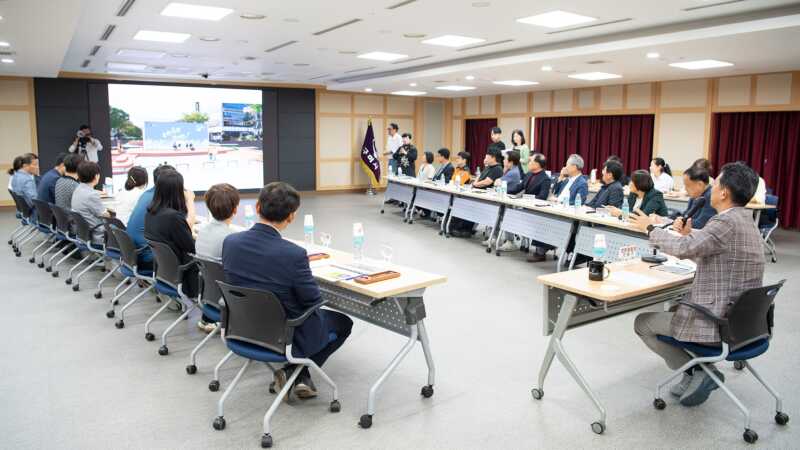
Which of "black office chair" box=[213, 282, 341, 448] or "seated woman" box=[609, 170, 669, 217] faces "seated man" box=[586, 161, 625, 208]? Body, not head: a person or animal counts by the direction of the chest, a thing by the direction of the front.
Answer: the black office chair

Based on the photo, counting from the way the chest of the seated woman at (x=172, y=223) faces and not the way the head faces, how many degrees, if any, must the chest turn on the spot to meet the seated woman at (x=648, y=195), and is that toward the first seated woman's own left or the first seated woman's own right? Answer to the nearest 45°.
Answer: approximately 45° to the first seated woman's own right

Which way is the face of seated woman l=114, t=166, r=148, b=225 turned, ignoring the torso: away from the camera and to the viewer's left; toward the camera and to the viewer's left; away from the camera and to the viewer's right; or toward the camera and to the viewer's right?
away from the camera and to the viewer's right

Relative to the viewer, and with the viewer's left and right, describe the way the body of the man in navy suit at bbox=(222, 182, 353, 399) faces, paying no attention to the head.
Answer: facing away from the viewer and to the right of the viewer

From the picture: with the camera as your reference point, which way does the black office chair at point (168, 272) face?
facing away from the viewer and to the right of the viewer

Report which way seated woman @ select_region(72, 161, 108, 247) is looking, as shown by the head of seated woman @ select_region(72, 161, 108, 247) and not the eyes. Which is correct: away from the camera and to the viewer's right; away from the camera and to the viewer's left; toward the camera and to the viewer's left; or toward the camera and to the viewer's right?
away from the camera and to the viewer's right

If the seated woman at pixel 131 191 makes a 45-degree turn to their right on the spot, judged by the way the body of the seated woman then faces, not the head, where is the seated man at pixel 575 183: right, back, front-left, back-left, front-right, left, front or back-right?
front

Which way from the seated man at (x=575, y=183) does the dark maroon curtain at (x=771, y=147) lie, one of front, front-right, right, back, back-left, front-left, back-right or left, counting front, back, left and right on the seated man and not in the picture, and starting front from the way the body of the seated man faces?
back

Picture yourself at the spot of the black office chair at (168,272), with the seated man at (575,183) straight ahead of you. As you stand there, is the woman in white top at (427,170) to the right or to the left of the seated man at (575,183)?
left

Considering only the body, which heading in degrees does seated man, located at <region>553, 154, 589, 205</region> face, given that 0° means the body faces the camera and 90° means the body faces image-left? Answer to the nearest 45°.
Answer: approximately 45°

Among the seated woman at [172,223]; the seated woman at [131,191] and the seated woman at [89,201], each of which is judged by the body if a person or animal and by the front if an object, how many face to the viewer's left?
0

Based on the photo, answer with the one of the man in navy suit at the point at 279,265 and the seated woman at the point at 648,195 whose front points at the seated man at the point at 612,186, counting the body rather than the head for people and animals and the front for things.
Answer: the man in navy suit

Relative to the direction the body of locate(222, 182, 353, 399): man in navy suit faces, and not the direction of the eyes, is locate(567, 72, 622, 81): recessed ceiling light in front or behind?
in front

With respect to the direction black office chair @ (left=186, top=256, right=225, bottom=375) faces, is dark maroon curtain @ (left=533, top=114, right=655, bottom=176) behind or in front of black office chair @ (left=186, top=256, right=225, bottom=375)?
in front

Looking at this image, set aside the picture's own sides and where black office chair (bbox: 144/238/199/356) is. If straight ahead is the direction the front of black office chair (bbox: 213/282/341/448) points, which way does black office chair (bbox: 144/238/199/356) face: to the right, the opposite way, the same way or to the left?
the same way

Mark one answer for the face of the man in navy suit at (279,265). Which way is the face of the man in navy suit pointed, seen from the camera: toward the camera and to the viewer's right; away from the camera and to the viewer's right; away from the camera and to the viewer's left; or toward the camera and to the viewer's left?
away from the camera and to the viewer's right

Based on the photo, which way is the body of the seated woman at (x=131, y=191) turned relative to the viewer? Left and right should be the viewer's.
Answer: facing away from the viewer and to the right of the viewer

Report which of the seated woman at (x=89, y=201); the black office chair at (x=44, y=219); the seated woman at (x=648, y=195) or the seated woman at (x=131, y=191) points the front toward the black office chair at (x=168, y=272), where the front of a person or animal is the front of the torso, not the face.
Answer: the seated woman at (x=648, y=195)

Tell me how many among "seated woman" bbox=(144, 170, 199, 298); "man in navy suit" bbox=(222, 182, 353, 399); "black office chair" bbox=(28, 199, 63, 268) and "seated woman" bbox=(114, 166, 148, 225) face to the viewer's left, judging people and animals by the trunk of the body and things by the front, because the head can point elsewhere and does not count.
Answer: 0

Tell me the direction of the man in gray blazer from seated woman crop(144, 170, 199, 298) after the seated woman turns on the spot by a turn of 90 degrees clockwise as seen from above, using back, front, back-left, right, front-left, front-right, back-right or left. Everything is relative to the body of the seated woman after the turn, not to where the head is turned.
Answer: front

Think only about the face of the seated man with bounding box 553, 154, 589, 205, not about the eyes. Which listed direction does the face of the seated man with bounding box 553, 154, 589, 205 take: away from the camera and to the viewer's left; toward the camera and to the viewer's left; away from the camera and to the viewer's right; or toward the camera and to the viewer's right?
toward the camera and to the viewer's left

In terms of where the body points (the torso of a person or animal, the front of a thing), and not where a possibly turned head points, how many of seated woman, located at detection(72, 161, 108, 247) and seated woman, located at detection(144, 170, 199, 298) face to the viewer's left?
0
